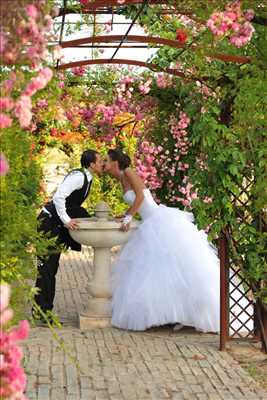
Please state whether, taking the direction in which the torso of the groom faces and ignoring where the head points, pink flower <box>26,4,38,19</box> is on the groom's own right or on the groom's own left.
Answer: on the groom's own right

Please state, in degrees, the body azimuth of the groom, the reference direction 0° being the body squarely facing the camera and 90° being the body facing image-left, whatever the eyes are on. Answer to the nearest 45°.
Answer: approximately 270°

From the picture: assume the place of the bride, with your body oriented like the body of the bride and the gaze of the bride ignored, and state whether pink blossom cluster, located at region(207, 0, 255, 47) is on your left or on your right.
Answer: on your left

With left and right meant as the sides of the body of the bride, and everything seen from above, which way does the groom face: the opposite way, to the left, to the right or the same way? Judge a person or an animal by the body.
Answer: the opposite way

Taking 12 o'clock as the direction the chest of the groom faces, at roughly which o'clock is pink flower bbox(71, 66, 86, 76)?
The pink flower is roughly at 9 o'clock from the groom.

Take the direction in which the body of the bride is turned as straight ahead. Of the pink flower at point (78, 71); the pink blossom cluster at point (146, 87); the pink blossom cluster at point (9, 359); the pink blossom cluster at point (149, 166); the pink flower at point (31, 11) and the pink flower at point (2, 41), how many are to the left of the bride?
3

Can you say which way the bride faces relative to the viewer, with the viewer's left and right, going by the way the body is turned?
facing to the left of the viewer

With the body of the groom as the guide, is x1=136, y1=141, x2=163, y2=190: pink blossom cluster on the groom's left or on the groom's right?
on the groom's left

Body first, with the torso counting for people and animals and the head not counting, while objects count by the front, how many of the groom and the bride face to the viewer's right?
1
